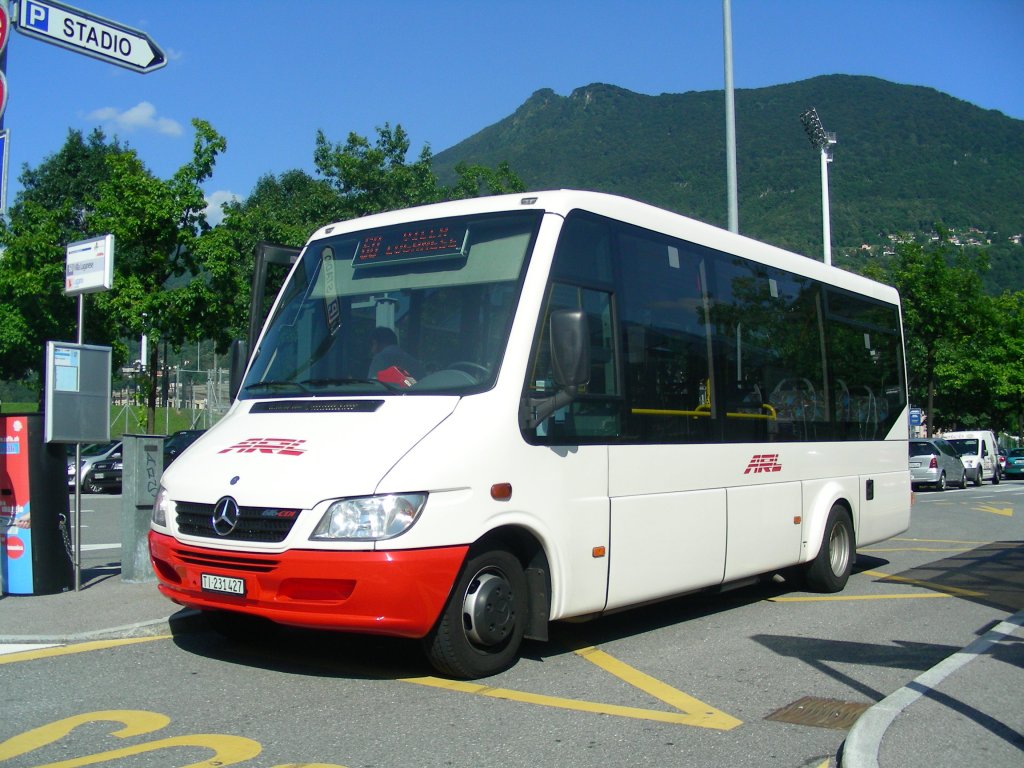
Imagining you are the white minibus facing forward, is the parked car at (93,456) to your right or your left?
on your right

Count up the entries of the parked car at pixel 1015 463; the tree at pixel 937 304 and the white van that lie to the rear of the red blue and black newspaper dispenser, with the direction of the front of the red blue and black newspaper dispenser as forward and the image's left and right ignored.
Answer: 3

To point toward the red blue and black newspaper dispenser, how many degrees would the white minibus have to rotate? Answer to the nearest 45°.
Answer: approximately 90° to its right

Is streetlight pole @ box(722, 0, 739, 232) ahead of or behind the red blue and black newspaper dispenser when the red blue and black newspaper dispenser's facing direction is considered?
behind

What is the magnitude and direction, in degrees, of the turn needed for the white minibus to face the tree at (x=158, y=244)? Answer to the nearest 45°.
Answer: approximately 90° to its right

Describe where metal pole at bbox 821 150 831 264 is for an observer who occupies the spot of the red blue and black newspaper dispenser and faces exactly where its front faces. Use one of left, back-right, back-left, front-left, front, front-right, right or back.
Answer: back

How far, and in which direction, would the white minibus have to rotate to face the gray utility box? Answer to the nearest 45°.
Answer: approximately 90° to its right

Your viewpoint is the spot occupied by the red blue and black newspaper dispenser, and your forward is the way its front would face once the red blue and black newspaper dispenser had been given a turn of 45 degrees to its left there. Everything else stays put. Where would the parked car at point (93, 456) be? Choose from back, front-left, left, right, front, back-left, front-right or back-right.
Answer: back
